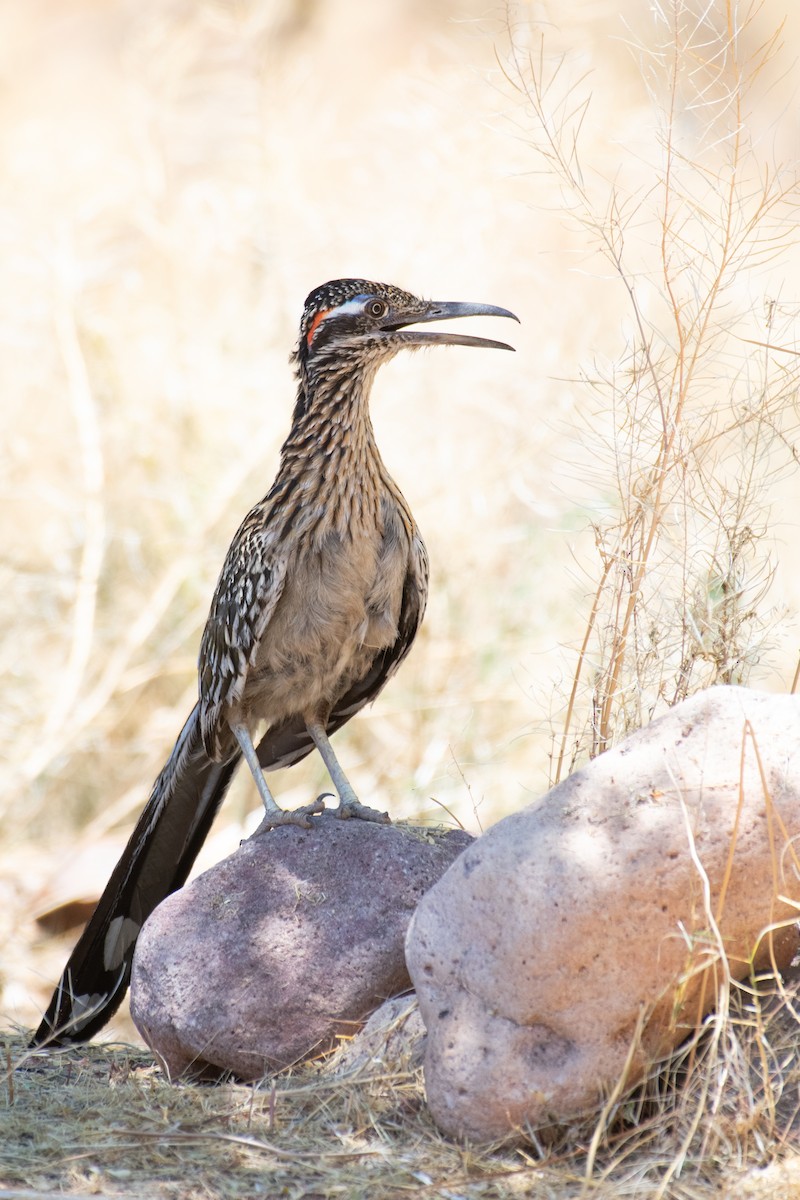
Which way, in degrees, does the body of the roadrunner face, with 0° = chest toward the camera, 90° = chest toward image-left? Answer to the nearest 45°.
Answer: approximately 315°

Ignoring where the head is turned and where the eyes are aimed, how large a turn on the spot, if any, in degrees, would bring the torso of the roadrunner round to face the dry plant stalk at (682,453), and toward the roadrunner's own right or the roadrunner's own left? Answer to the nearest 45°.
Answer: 0° — it already faces it
